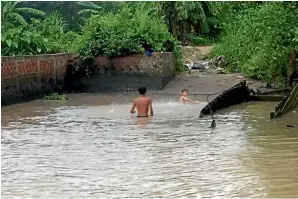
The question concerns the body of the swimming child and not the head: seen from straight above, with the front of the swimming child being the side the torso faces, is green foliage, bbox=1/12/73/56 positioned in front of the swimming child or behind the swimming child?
behind

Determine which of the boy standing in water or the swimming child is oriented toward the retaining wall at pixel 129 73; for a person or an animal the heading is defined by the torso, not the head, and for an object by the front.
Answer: the boy standing in water

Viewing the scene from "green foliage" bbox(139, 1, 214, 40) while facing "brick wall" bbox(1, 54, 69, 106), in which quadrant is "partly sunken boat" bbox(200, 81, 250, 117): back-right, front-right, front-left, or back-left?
front-left

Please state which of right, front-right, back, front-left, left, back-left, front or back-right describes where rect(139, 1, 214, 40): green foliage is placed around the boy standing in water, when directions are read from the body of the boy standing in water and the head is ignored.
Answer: front

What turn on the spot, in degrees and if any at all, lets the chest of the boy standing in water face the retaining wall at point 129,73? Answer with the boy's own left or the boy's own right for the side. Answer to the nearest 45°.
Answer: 0° — they already face it

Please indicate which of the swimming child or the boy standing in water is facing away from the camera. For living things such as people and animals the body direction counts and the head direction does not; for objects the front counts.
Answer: the boy standing in water

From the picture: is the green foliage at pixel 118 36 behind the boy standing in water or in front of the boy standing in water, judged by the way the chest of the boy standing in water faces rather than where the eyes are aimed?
in front

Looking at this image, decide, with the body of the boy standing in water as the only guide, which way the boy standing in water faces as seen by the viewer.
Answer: away from the camera

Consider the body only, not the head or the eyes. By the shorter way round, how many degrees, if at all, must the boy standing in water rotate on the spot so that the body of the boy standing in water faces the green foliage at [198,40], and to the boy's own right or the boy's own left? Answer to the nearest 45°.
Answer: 0° — they already face it

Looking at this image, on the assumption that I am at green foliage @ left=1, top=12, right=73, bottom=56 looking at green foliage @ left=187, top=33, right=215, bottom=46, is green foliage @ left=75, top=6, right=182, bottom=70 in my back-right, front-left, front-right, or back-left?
front-right

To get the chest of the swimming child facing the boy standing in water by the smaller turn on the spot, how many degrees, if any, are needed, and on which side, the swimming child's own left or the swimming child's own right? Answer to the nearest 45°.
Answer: approximately 45° to the swimming child's own right

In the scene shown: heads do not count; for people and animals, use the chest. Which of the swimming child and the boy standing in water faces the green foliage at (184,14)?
the boy standing in water

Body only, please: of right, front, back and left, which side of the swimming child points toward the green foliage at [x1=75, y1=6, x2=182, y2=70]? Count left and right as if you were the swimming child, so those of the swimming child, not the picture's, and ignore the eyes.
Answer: back

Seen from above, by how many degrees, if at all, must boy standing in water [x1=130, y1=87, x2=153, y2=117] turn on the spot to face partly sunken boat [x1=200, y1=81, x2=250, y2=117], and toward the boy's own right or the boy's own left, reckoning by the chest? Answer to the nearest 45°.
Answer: approximately 45° to the boy's own right

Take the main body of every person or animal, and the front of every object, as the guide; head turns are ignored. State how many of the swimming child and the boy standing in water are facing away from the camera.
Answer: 1
